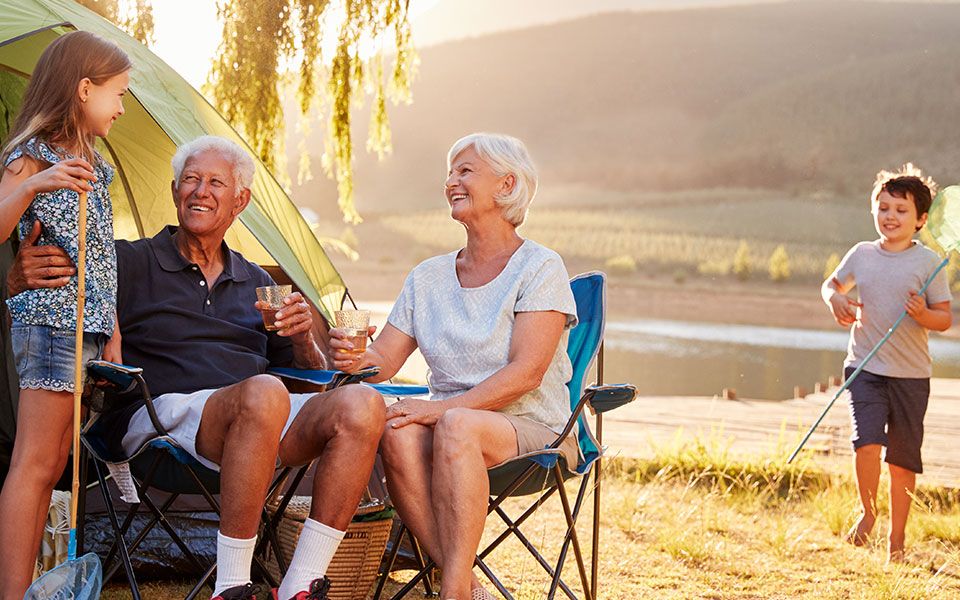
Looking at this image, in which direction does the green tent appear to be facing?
toward the camera

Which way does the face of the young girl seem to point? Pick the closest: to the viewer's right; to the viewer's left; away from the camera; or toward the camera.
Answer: to the viewer's right

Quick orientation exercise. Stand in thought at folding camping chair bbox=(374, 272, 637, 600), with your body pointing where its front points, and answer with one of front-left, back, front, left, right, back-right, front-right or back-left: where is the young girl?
front-right

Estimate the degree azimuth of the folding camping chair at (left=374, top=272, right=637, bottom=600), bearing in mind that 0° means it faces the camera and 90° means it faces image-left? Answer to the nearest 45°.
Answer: approximately 45°

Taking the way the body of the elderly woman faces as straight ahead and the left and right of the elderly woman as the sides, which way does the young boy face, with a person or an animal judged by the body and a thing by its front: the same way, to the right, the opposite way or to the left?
the same way

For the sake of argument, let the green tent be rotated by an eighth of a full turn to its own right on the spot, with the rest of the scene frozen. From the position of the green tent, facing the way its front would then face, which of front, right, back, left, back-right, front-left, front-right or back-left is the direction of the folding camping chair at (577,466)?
left

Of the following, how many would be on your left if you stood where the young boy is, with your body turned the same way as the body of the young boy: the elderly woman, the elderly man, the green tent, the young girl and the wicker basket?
0

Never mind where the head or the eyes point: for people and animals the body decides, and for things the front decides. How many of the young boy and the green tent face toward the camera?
2

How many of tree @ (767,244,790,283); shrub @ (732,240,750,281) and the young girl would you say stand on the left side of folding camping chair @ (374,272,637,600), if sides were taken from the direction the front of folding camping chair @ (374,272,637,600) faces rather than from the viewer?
0

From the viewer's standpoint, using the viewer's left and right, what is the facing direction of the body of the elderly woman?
facing the viewer and to the left of the viewer

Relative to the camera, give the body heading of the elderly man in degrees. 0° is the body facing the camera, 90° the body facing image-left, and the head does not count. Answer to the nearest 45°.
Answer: approximately 315°

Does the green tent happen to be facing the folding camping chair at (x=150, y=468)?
yes

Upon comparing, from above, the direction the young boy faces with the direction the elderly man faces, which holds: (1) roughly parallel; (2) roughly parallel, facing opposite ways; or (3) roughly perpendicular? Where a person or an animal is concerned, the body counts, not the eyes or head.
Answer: roughly perpendicular

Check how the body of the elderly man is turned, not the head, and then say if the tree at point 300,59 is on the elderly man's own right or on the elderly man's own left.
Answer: on the elderly man's own left

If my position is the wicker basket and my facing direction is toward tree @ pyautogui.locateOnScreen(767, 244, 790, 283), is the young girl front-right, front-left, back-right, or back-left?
back-left

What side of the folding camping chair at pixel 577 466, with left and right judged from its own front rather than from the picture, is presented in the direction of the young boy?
back

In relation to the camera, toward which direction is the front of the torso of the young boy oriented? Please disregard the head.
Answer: toward the camera

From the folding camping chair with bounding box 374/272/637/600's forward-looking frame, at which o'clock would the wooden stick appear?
The wooden stick is roughly at 1 o'clock from the folding camping chair.

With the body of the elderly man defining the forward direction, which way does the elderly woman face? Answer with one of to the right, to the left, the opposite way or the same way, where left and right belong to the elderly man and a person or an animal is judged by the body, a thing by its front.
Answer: to the right

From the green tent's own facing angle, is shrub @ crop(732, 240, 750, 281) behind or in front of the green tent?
behind

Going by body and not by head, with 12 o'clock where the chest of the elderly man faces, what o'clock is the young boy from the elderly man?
The young boy is roughly at 10 o'clock from the elderly man.

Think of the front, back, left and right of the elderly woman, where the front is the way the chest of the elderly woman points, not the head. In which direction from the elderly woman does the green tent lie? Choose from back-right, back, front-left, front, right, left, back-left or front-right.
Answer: right

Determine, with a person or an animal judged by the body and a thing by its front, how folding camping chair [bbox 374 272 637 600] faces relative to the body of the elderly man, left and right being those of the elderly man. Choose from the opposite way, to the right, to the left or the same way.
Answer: to the right
